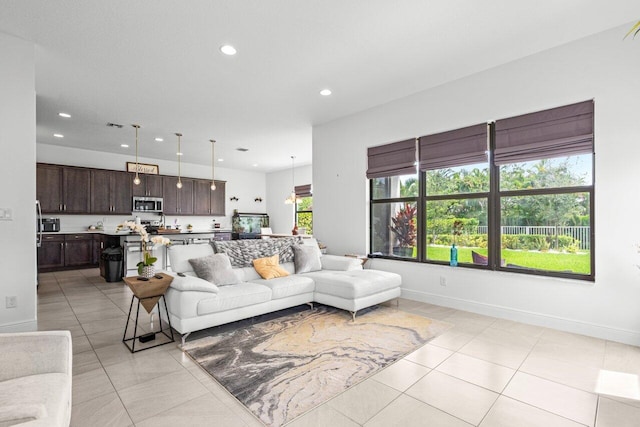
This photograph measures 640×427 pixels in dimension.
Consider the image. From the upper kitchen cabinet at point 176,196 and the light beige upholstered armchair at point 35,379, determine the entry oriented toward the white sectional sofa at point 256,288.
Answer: the upper kitchen cabinet

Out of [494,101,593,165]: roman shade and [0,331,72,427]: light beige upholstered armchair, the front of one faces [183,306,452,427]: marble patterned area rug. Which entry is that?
the roman shade

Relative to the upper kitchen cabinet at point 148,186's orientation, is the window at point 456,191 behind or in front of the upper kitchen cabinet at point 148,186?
in front

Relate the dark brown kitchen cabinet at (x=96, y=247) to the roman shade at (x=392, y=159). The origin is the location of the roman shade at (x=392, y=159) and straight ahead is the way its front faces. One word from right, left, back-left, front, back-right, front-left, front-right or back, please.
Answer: front-right

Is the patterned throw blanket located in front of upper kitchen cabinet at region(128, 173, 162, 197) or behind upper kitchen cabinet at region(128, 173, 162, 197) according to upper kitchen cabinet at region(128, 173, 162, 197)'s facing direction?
in front

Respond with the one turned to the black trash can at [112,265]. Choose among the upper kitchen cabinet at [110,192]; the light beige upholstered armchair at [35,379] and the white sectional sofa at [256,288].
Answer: the upper kitchen cabinet

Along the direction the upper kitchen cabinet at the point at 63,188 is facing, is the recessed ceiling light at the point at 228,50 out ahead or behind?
ahead

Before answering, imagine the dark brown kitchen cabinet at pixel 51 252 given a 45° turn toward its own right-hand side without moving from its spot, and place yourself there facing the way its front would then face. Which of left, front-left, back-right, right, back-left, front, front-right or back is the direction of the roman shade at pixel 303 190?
back-left

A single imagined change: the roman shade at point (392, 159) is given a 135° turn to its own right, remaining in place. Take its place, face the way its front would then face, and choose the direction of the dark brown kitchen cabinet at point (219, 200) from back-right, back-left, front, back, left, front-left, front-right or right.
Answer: front-left

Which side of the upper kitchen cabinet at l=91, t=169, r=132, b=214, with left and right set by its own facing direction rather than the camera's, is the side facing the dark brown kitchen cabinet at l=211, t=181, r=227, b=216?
left

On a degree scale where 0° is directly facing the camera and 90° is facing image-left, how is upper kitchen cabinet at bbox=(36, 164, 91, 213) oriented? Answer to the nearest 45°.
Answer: approximately 0°

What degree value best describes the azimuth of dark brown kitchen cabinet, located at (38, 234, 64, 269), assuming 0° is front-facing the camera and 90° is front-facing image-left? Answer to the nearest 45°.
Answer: approximately 0°
